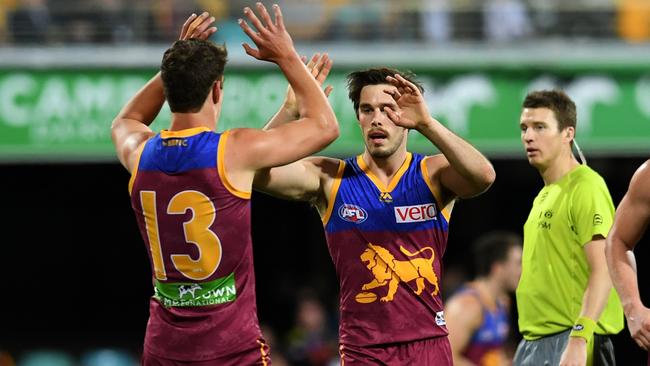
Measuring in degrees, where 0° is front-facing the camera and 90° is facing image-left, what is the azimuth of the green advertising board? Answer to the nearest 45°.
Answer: approximately 0°
